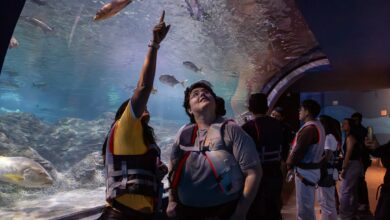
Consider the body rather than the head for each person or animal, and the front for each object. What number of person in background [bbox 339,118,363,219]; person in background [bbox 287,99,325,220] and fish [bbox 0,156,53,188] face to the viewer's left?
2

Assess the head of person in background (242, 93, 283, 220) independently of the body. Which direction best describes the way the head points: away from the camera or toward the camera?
away from the camera

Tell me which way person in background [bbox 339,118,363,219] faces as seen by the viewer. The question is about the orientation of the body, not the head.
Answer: to the viewer's left

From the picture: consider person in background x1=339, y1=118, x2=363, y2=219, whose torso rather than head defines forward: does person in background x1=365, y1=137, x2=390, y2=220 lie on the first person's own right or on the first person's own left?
on the first person's own left

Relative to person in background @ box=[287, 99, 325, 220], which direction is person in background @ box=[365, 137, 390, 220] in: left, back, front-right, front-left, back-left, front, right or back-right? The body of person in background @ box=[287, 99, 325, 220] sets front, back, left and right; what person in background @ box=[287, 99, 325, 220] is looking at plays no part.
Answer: back-left

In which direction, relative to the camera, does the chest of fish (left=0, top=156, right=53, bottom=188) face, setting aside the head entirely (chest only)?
to the viewer's right

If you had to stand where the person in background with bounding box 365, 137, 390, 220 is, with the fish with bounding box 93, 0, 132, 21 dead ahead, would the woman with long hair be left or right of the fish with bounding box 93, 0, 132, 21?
left

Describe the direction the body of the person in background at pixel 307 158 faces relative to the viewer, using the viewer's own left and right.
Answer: facing to the left of the viewer
